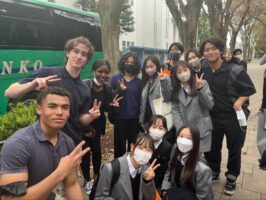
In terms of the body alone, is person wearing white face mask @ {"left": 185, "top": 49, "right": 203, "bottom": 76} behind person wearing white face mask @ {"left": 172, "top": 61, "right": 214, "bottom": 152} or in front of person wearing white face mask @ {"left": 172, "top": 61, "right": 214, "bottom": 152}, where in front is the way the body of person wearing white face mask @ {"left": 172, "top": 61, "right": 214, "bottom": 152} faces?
behind

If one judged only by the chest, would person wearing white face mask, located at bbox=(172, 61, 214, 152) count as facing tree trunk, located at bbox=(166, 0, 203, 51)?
no

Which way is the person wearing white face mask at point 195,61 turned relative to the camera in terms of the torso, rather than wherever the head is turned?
toward the camera

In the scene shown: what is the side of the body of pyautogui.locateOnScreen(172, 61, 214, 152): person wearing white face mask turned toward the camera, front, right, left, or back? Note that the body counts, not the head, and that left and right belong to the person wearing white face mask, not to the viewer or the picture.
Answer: front

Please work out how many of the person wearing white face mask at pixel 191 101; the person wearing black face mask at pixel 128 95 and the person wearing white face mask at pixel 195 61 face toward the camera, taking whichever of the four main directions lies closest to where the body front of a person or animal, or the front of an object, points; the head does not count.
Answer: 3

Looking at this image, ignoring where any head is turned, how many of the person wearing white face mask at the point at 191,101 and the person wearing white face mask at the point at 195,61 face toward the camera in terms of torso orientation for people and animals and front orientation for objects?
2

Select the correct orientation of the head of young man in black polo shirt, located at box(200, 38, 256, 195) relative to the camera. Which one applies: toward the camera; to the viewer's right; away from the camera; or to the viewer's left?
toward the camera

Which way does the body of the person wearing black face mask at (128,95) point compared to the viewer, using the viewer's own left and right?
facing the viewer

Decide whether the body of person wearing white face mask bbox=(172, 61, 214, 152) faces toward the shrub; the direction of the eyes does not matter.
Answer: no

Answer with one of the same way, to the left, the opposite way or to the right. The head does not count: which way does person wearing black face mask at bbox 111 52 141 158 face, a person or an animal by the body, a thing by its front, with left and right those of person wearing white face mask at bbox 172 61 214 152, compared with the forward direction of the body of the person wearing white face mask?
the same way

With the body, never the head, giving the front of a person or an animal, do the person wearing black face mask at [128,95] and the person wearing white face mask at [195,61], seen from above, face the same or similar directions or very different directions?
same or similar directions

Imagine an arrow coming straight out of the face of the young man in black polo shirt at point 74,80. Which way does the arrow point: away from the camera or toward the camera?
toward the camera

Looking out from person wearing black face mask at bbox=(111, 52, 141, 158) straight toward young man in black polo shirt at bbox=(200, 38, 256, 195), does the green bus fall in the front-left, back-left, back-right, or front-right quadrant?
back-left

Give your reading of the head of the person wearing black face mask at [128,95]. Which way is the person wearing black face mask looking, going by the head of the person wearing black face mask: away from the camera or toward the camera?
toward the camera
